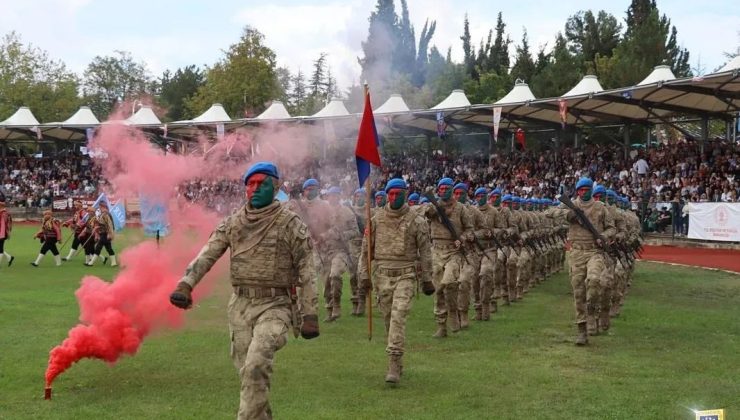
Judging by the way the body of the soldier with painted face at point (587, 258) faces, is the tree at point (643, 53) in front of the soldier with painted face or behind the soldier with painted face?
behind

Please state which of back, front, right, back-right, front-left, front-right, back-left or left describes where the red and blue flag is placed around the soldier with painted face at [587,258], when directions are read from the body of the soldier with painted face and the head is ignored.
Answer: front-right

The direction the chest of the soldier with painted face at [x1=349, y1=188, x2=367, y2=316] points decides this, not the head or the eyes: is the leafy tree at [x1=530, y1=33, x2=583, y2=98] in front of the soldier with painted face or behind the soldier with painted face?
behind

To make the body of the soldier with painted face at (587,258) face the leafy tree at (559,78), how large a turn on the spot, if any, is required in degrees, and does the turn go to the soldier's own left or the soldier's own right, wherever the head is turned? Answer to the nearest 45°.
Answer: approximately 180°

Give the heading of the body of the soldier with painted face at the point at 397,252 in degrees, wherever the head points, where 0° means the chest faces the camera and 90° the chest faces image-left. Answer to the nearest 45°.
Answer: approximately 0°

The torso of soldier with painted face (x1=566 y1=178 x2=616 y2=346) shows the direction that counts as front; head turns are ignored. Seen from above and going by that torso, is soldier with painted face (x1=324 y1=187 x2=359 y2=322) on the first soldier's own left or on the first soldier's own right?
on the first soldier's own right
